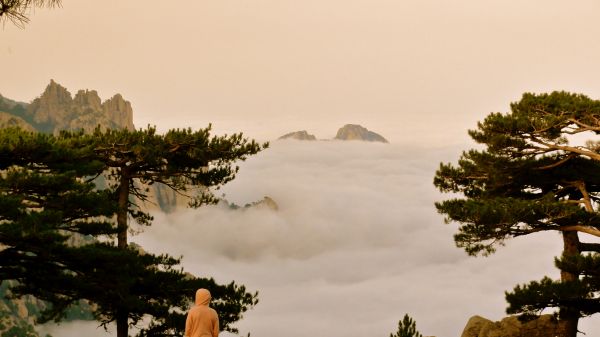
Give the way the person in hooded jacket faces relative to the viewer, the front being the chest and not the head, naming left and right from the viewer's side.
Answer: facing away from the viewer

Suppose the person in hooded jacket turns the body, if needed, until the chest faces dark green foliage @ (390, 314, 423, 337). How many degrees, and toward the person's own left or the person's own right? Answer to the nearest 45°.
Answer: approximately 45° to the person's own right

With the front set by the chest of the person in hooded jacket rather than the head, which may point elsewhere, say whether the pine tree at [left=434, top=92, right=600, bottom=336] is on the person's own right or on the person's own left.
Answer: on the person's own right

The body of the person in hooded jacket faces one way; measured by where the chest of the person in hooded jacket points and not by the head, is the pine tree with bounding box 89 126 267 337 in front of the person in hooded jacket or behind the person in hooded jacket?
in front

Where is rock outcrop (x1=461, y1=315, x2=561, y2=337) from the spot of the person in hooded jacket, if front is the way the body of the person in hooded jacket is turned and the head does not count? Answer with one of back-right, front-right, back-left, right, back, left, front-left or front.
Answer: front-right
